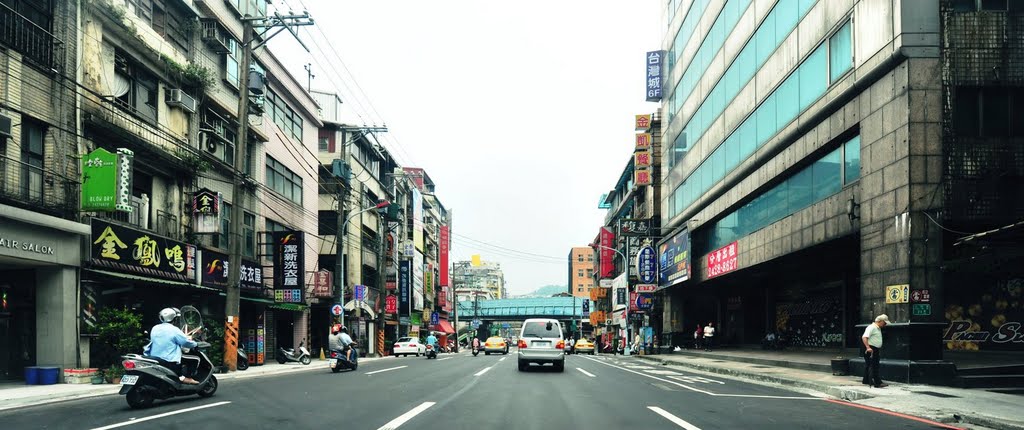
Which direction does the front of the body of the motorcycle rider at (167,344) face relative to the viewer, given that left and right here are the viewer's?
facing away from the viewer and to the right of the viewer

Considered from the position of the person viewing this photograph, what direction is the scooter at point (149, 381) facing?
facing away from the viewer and to the right of the viewer

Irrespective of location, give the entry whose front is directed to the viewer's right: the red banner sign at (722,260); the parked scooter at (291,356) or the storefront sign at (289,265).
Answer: the parked scooter

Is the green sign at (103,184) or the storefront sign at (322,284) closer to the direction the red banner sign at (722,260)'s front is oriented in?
the storefront sign
